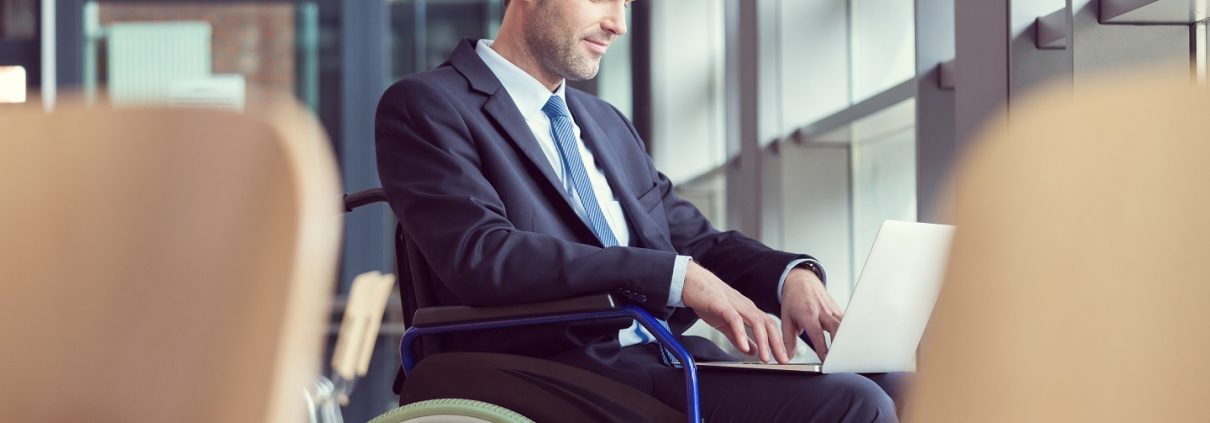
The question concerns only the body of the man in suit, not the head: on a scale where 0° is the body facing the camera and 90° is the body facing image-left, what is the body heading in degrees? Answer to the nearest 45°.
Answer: approximately 315°

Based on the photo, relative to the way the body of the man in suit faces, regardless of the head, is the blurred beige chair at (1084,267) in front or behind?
in front

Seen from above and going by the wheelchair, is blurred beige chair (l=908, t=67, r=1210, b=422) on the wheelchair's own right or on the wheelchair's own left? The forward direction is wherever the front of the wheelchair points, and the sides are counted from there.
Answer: on the wheelchair's own right

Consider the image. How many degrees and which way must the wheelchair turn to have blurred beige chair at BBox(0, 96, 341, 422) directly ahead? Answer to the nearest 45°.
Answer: approximately 90° to its right

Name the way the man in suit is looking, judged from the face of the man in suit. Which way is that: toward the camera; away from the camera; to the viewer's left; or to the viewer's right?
to the viewer's right

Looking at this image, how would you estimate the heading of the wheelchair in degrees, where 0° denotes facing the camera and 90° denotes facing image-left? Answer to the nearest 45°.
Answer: approximately 270°

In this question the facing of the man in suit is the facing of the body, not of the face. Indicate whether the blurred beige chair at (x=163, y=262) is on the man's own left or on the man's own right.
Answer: on the man's own right
